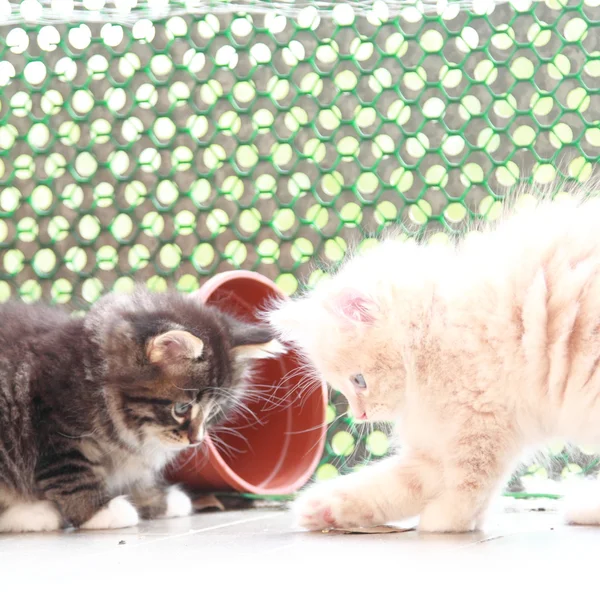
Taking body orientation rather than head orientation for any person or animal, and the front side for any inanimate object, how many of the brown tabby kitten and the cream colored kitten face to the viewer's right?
1

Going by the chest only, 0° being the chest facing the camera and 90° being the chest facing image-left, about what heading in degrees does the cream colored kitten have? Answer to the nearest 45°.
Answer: approximately 90°

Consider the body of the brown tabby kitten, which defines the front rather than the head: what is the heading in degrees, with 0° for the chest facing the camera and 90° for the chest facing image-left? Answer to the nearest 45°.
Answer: approximately 270°

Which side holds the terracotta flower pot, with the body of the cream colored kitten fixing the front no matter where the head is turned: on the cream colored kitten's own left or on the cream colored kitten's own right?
on the cream colored kitten's own right

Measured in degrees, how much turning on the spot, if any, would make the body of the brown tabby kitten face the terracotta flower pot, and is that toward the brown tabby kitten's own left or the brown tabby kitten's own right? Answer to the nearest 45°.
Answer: approximately 45° to the brown tabby kitten's own left

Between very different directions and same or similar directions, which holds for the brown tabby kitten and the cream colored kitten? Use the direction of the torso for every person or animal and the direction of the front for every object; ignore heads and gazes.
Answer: very different directions

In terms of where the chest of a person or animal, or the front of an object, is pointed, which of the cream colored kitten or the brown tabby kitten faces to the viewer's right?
the brown tabby kitten

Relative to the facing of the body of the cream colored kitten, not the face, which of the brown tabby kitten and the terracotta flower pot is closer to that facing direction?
the brown tabby kitten
